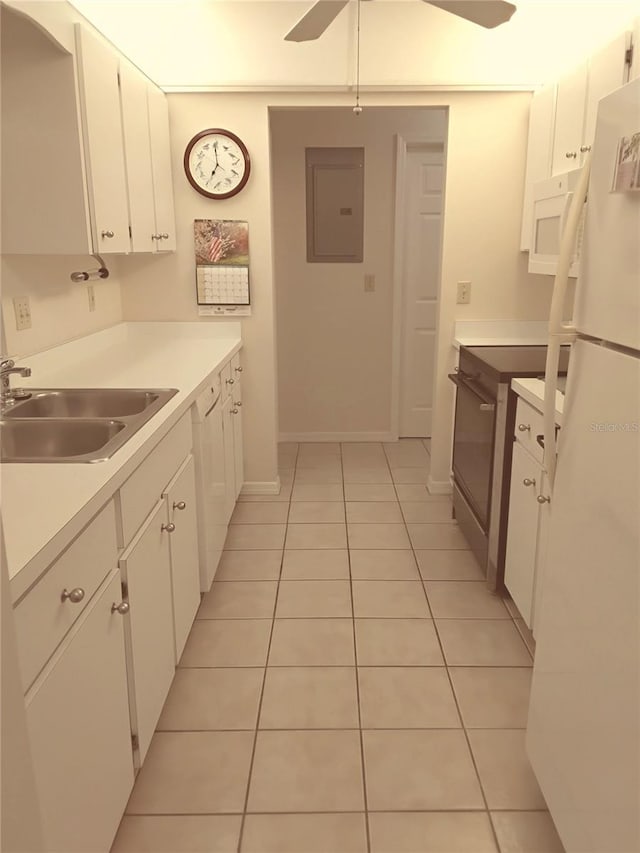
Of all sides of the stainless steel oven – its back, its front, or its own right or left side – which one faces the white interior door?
right

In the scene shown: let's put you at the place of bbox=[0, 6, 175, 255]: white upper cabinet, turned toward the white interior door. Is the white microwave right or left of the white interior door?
right

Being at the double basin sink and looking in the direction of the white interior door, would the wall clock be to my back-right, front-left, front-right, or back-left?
front-left

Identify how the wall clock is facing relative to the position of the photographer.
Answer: facing the viewer

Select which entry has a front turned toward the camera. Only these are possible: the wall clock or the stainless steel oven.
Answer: the wall clock

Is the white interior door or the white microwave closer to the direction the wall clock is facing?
the white microwave

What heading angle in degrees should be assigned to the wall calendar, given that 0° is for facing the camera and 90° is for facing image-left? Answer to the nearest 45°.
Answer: approximately 0°

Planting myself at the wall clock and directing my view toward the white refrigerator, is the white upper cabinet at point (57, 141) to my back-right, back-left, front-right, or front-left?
front-right

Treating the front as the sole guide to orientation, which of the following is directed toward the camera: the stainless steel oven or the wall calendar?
the wall calendar

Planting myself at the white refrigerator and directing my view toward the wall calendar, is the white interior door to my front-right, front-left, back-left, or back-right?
front-right

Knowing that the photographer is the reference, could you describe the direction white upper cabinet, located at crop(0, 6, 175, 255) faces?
facing the viewer and to the right of the viewer

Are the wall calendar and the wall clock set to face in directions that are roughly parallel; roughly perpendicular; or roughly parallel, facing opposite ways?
roughly parallel

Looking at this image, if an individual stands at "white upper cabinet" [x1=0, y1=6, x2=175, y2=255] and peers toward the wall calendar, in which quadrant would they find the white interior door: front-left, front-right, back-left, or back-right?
front-right

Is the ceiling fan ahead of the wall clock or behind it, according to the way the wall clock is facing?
ahead

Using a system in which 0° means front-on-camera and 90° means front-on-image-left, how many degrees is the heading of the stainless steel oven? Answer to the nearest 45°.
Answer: approximately 90°
